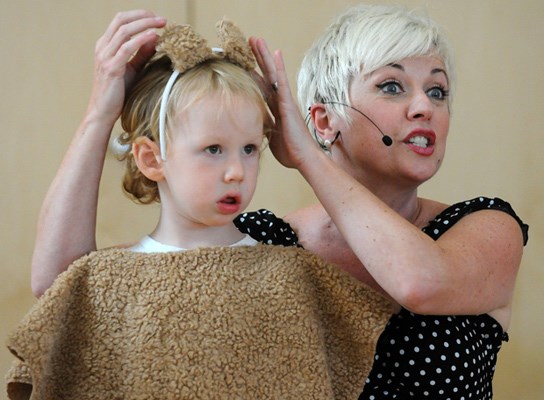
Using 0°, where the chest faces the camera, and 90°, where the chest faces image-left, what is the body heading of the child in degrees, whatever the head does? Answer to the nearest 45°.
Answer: approximately 0°
